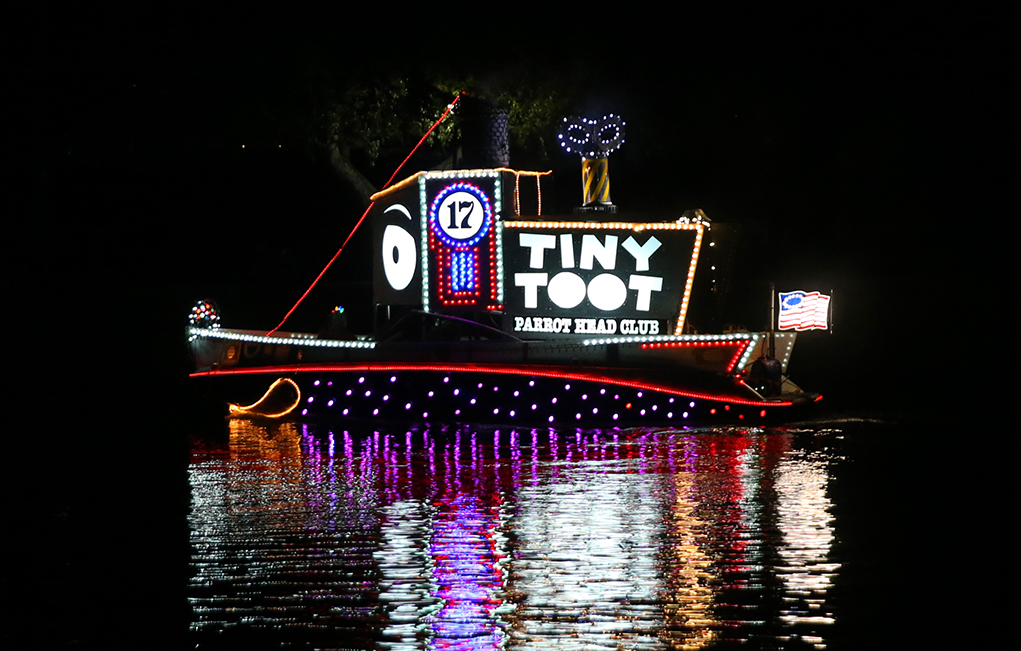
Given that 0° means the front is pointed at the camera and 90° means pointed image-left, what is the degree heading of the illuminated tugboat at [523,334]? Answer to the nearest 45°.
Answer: approximately 90°

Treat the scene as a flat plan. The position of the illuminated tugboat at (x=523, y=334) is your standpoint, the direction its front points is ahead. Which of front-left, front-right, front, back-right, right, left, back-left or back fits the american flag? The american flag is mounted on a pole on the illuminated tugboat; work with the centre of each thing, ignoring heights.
back
